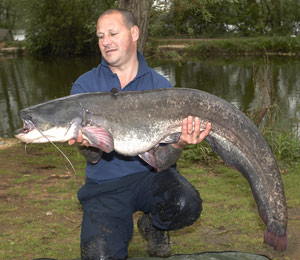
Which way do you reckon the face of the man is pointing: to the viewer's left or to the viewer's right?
to the viewer's left

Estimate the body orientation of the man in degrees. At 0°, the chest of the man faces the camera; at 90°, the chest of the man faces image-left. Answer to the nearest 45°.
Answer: approximately 0°
